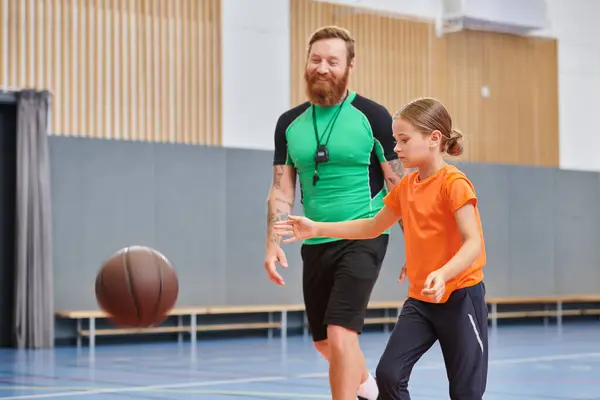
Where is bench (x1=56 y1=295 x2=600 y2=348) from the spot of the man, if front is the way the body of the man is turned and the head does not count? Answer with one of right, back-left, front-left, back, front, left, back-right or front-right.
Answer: back-right

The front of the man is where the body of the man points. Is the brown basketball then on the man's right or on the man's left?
on the man's right

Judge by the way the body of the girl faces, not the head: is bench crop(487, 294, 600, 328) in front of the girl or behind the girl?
behind

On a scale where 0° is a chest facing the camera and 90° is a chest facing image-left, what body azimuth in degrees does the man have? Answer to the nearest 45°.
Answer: approximately 45°

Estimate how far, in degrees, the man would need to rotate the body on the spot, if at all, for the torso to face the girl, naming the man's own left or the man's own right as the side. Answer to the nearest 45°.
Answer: approximately 90° to the man's own left

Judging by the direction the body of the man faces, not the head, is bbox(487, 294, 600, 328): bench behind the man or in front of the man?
behind

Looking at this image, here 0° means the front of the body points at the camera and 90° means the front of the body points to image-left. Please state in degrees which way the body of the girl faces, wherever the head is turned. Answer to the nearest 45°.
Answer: approximately 45°

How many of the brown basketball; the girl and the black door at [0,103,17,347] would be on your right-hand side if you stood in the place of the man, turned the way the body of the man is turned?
2
